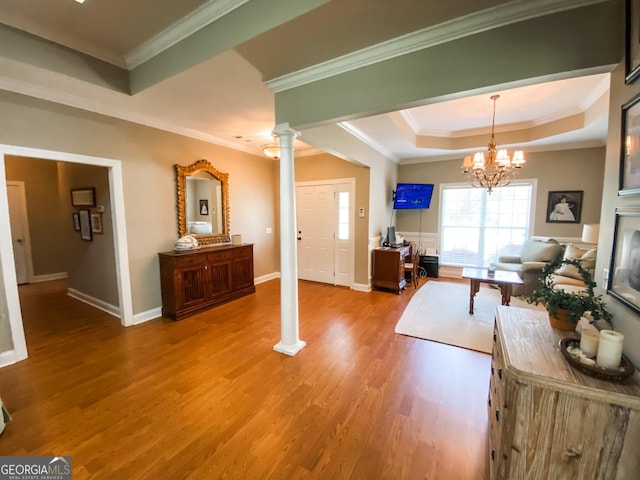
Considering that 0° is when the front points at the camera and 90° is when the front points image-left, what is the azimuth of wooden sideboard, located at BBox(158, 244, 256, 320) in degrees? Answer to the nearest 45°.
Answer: approximately 315°

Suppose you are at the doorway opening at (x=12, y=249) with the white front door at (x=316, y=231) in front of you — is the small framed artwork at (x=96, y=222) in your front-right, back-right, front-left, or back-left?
front-left

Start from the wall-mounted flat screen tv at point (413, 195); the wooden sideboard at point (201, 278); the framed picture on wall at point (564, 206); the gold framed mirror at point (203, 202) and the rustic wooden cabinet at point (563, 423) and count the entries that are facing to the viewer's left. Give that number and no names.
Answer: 1

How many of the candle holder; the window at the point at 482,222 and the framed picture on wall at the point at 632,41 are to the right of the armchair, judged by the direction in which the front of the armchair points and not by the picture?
1

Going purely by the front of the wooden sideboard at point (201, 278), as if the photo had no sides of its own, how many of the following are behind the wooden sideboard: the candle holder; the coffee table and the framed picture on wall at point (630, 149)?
0

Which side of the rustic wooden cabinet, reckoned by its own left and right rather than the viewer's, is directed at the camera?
left

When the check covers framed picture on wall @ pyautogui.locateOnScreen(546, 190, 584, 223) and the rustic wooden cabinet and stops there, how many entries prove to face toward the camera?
1

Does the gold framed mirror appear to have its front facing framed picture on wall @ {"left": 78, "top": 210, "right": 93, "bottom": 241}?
no

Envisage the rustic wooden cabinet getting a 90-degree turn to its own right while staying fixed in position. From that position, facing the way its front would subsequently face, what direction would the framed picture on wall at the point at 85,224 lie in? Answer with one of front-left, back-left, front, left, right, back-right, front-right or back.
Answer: left

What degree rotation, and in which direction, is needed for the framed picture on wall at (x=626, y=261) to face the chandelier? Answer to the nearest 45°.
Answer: approximately 90° to its right

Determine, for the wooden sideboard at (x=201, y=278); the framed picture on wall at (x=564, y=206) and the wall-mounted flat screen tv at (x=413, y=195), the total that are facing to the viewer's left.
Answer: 0

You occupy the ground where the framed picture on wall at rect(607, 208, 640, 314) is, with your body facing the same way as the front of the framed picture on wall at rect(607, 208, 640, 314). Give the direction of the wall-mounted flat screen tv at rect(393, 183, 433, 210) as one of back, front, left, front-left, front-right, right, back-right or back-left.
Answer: right

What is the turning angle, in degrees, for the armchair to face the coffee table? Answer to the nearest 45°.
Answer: approximately 45° to its left

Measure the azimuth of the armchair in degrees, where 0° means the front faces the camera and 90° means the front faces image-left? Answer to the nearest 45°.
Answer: approximately 45°

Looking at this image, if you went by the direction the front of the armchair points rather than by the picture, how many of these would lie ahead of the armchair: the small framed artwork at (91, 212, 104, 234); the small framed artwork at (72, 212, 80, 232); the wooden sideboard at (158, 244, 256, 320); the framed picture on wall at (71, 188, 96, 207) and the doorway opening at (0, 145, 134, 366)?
5

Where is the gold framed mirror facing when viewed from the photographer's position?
facing the viewer and to the right of the viewer

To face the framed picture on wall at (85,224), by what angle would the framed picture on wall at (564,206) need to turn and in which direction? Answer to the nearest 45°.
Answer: approximately 45° to its right

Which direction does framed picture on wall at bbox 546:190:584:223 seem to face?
toward the camera

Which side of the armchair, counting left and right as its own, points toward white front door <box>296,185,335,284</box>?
front
